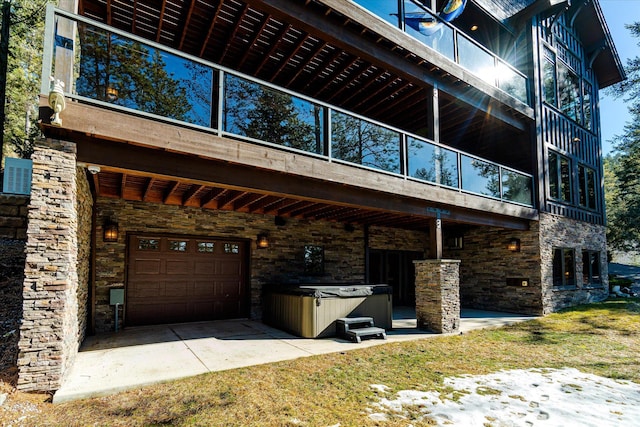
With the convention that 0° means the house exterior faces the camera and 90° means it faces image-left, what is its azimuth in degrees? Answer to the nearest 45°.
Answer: approximately 315°

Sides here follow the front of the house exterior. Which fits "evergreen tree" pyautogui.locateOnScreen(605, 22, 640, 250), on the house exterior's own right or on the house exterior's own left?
on the house exterior's own left

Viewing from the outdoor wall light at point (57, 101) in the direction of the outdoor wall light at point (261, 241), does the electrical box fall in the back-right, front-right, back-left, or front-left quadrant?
front-left
